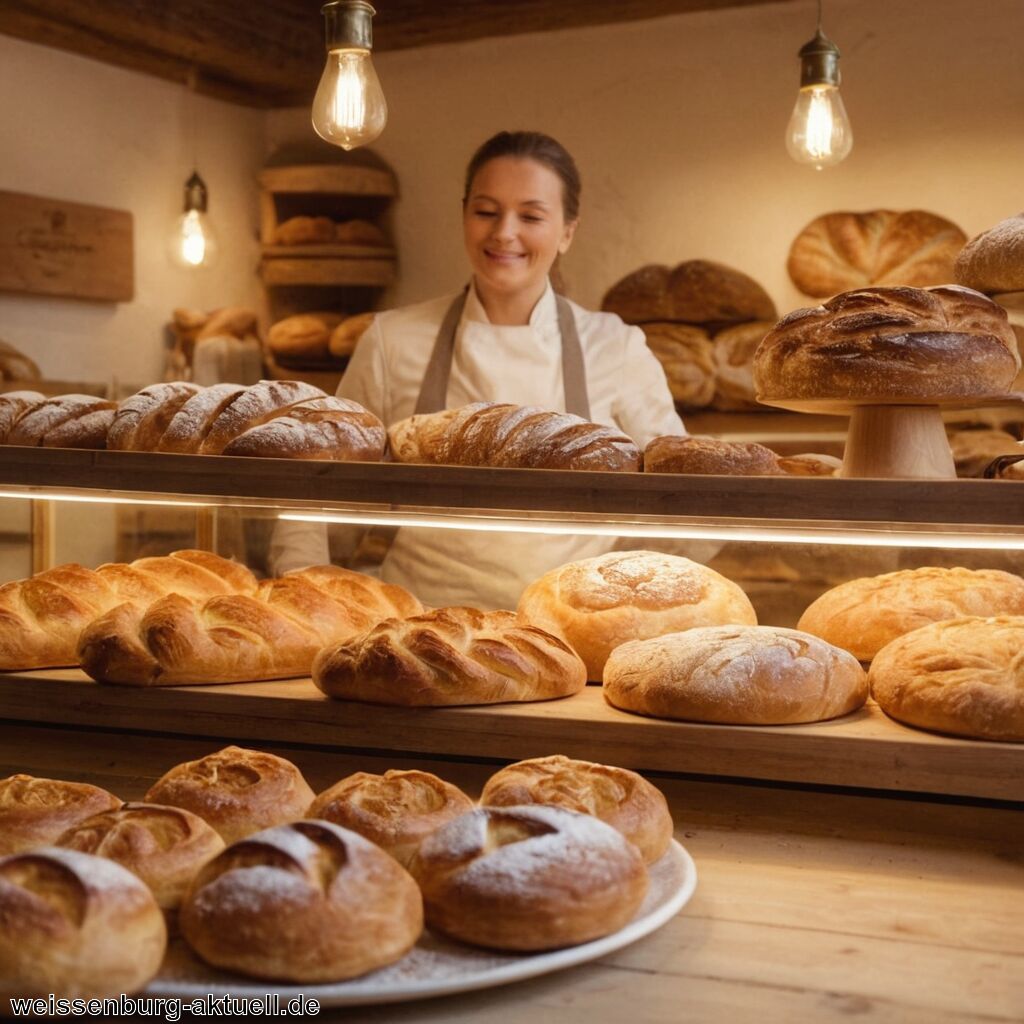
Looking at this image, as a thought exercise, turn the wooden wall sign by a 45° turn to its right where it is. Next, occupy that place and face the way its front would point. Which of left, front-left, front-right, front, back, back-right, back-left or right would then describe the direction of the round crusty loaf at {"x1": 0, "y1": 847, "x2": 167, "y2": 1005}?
front

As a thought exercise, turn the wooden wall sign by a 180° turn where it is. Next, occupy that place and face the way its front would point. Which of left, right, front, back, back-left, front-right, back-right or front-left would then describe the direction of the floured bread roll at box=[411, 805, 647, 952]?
back-left

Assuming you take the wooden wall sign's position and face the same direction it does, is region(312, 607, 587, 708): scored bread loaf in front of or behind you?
in front

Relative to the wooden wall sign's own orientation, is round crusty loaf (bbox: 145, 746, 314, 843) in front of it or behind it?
in front

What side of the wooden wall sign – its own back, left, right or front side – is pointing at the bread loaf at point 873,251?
front

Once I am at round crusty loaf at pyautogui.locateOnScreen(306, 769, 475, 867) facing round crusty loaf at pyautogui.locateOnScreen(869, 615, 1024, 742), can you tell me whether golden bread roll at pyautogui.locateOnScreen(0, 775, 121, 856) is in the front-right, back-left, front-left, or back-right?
back-left

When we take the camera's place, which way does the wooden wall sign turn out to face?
facing the viewer and to the right of the viewer

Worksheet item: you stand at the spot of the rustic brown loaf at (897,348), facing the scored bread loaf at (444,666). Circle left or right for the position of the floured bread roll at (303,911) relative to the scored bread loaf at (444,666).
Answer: left
